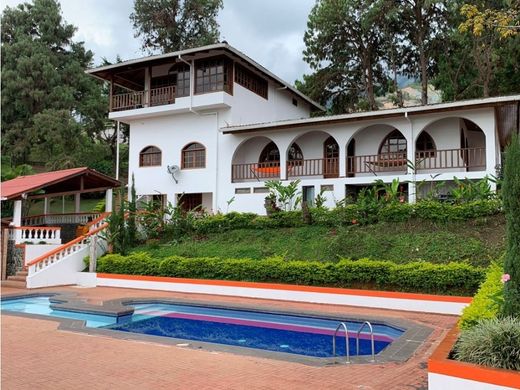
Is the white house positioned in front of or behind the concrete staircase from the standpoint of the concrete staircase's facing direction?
behind

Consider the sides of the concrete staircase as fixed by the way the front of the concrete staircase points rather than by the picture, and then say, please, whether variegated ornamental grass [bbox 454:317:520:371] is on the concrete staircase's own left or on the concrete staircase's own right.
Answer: on the concrete staircase's own left

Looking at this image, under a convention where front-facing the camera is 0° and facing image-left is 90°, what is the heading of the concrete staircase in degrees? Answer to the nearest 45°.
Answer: approximately 45°

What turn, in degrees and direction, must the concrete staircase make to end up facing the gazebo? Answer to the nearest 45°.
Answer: approximately 135° to its right

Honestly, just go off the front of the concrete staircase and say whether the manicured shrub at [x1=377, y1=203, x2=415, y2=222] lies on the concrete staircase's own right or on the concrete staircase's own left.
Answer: on the concrete staircase's own left

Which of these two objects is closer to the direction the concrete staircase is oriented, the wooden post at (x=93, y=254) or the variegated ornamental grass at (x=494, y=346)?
the variegated ornamental grass

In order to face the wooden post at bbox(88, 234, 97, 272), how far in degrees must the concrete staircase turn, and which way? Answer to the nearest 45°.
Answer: approximately 135° to its left

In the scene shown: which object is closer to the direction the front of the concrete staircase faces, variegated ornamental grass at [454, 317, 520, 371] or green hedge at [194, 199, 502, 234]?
the variegated ornamental grass
